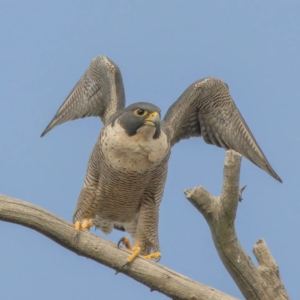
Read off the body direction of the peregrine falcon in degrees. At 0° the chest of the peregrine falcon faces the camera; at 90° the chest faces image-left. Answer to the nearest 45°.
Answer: approximately 0°
